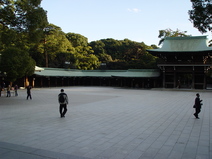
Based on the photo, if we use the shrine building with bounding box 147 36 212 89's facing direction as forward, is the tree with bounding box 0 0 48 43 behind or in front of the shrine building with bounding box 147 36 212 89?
in front

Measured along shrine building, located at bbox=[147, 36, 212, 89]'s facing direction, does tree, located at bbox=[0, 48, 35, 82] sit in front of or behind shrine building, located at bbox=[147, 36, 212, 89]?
in front
